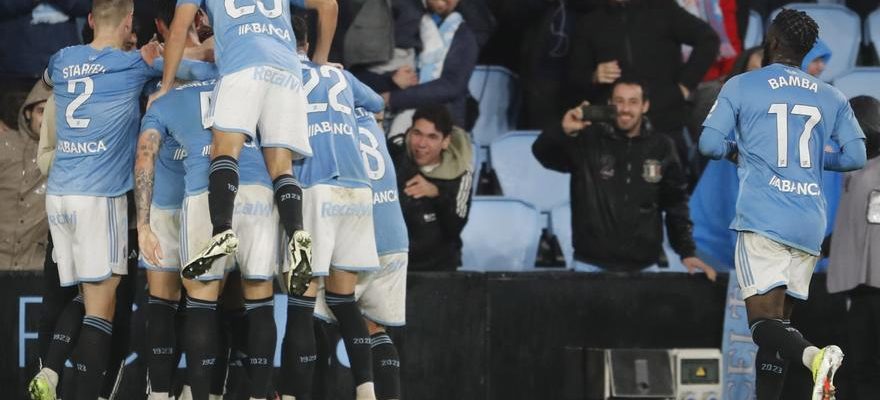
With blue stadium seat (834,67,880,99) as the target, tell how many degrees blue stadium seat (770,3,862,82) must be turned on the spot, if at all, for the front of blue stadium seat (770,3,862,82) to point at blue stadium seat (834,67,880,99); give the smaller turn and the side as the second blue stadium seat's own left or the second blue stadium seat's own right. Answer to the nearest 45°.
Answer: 0° — it already faces it

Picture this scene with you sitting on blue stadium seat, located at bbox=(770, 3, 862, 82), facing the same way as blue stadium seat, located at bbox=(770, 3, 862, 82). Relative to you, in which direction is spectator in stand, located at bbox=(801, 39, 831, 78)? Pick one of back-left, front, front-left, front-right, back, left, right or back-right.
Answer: front

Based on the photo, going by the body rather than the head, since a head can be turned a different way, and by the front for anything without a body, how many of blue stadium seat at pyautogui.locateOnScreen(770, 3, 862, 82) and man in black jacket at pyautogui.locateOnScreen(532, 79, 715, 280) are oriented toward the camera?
2

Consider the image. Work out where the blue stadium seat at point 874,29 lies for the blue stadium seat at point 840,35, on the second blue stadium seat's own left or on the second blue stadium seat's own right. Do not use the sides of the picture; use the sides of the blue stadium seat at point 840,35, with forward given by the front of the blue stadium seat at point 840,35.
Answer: on the second blue stadium seat's own left

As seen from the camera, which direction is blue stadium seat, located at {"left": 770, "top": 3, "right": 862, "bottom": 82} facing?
toward the camera

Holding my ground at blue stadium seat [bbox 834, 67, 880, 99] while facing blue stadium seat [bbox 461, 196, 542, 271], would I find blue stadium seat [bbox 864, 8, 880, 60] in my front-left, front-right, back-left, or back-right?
back-right

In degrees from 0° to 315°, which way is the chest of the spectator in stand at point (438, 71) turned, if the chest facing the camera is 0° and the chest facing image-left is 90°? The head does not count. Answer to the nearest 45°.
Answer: approximately 45°

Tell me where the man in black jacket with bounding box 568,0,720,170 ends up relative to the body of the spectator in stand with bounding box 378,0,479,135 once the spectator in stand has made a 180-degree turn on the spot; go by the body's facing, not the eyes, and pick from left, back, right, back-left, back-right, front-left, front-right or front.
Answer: front-right

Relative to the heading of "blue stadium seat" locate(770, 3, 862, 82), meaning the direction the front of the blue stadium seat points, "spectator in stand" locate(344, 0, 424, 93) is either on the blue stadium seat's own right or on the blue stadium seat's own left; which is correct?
on the blue stadium seat's own right

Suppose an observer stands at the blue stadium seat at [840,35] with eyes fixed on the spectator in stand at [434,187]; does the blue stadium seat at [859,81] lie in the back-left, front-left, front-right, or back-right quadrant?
front-left

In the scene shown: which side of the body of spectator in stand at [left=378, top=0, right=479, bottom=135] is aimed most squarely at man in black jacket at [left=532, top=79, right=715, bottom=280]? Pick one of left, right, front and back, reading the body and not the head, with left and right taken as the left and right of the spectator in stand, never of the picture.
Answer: left

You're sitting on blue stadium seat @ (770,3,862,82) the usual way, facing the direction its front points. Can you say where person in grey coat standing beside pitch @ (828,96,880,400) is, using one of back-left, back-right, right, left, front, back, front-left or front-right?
front

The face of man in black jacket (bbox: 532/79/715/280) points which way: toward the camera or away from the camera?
toward the camera

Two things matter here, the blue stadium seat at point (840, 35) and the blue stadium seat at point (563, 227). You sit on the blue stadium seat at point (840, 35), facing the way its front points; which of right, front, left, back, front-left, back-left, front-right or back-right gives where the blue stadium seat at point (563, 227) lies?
front-right
